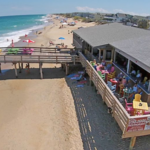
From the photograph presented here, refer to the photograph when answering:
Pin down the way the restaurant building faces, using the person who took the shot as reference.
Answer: facing the viewer and to the left of the viewer
